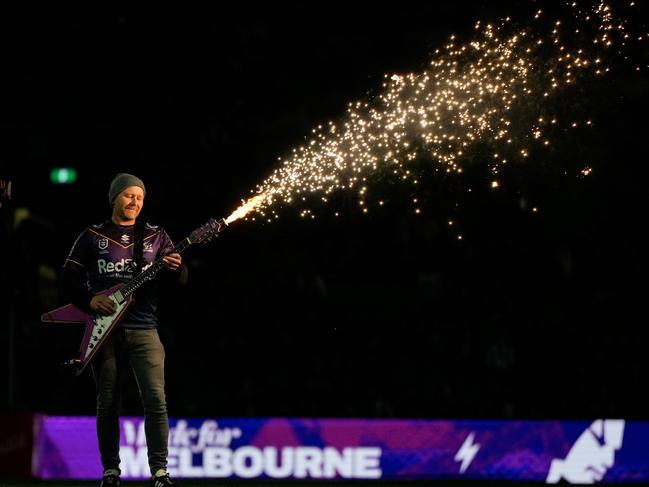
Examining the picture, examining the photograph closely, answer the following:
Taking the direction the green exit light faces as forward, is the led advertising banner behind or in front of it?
in front

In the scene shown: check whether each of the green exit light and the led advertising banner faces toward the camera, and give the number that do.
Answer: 2

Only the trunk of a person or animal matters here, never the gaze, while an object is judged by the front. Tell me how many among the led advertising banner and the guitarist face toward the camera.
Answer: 2

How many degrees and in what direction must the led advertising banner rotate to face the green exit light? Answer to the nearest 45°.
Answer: approximately 135° to its right

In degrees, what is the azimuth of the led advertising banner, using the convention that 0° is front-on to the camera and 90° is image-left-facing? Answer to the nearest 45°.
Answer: approximately 0°

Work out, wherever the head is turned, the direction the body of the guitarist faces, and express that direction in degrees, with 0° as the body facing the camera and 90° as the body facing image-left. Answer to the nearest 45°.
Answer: approximately 0°
